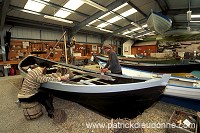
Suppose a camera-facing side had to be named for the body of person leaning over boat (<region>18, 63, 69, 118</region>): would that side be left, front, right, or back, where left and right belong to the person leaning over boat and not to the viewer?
right
